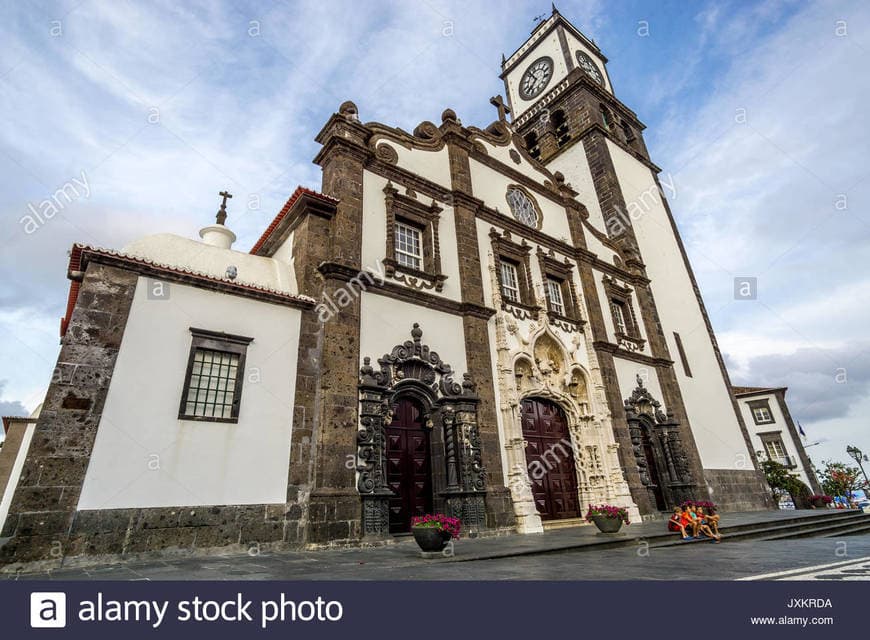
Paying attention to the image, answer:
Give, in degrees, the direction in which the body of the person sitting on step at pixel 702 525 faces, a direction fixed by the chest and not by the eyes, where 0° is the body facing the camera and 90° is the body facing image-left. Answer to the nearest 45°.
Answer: approximately 315°

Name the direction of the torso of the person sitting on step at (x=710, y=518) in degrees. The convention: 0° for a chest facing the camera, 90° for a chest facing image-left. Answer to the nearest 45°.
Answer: approximately 315°

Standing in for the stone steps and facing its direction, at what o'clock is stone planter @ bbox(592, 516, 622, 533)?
The stone planter is roughly at 3 o'clock from the stone steps.

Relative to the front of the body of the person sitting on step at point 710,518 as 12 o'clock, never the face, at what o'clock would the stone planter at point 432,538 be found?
The stone planter is roughly at 3 o'clock from the person sitting on step.

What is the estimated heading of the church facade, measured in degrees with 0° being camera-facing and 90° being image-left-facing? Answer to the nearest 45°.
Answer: approximately 315°

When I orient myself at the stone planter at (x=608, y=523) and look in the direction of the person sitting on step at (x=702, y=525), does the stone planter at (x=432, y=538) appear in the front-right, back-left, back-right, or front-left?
back-right

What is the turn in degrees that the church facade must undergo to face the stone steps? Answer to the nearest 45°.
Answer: approximately 45° to its left

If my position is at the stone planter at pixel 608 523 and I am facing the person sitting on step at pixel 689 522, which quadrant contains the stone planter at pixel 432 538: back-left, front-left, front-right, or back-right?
back-right

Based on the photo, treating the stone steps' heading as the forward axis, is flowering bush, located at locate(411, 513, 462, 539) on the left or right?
on its right

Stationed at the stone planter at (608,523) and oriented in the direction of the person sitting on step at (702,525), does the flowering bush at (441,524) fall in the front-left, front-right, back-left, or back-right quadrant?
back-right

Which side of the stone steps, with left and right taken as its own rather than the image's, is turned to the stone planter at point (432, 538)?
right
